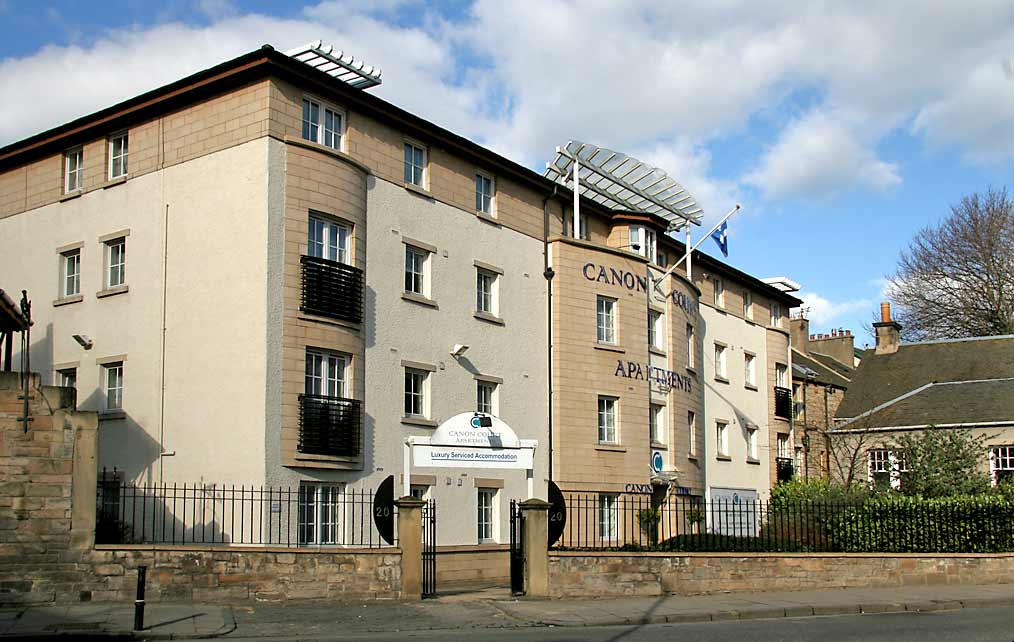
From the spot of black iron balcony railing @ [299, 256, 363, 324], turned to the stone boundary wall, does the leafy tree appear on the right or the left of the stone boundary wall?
left

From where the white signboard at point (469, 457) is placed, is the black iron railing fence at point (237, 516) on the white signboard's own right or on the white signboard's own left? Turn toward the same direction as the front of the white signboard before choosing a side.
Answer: on the white signboard's own right

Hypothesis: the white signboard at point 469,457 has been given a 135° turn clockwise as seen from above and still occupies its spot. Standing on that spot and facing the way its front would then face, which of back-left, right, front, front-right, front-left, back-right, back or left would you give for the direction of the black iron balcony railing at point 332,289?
front

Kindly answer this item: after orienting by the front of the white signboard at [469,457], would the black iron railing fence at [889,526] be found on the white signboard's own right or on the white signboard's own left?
on the white signboard's own left

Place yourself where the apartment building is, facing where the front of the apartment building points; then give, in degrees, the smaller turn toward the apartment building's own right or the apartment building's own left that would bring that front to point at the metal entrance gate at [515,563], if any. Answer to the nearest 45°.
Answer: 0° — it already faces it

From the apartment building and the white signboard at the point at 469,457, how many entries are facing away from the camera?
0

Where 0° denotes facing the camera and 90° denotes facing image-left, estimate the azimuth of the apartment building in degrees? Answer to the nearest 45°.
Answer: approximately 315°

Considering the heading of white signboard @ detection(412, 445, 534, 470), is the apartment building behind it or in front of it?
behind

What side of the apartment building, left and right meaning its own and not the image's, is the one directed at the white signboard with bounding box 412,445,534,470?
front
